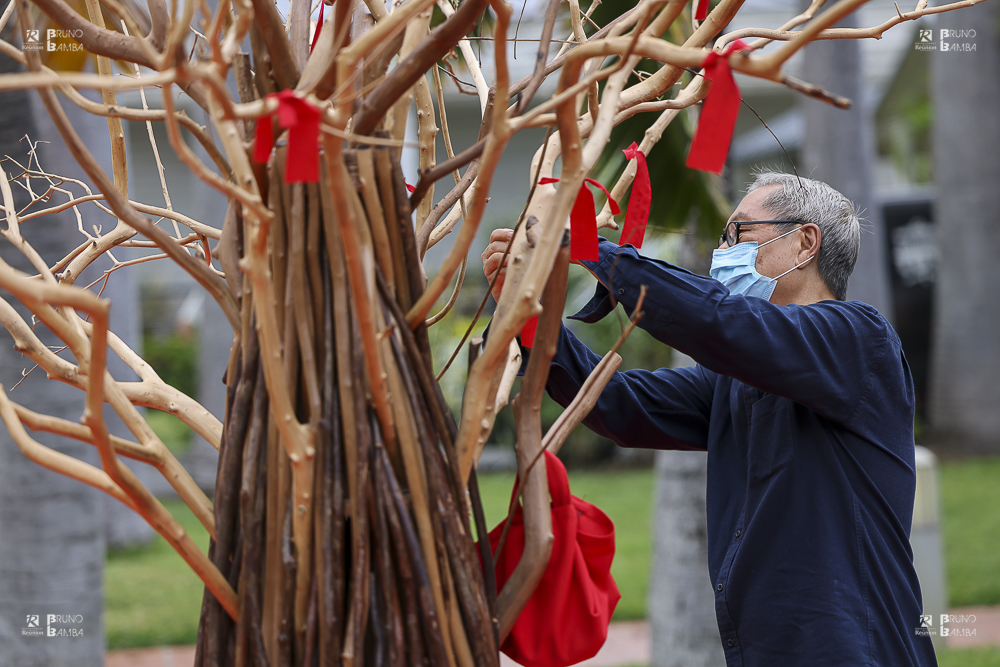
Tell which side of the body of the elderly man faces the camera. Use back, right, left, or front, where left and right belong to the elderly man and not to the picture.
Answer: left

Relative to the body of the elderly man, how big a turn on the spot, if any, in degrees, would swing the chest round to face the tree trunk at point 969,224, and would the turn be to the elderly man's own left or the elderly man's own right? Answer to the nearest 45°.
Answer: approximately 90° to the elderly man's own right

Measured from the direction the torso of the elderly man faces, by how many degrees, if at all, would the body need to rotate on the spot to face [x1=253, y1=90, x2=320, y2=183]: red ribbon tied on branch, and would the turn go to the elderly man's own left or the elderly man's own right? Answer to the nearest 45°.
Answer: approximately 45° to the elderly man's own left

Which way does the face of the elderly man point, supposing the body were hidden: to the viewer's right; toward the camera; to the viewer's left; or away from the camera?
to the viewer's left
